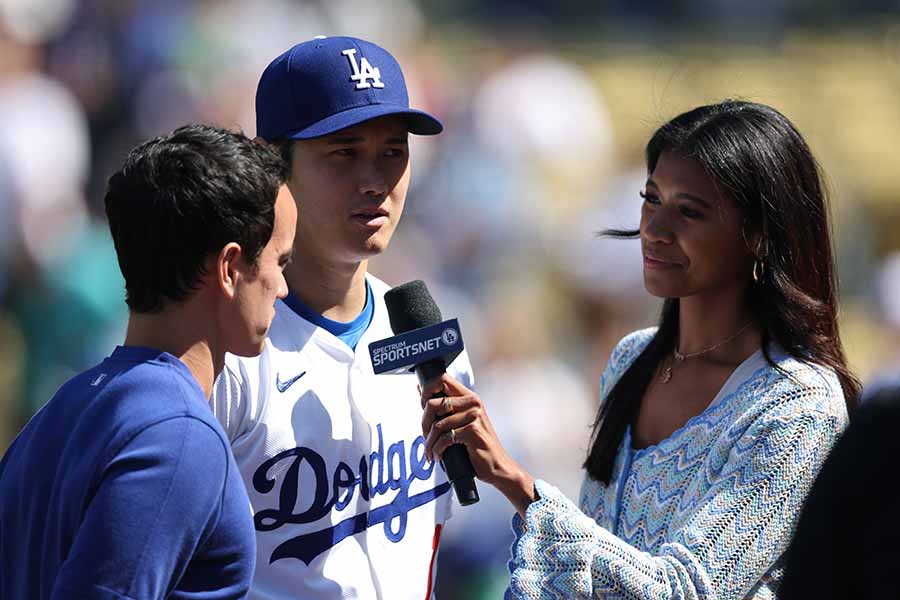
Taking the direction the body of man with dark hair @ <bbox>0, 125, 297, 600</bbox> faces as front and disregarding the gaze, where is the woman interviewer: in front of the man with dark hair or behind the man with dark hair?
in front

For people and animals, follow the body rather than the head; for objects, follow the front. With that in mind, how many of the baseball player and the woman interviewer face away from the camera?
0

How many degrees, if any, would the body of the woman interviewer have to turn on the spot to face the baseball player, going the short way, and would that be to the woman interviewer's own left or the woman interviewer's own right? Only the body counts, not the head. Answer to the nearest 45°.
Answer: approximately 45° to the woman interviewer's own right

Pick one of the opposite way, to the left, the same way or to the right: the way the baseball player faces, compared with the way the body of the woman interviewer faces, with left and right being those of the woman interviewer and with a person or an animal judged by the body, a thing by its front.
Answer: to the left

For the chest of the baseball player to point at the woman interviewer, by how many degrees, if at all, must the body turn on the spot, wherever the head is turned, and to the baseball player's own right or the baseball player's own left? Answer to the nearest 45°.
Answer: approximately 45° to the baseball player's own left

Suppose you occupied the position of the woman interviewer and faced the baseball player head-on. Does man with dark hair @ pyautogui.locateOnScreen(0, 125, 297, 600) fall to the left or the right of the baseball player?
left

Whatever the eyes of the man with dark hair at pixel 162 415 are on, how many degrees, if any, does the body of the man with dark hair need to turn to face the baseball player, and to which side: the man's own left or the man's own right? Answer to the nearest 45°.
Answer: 0° — they already face them

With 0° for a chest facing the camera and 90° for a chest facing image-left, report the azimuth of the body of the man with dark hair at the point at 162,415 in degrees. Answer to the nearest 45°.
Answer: approximately 225°

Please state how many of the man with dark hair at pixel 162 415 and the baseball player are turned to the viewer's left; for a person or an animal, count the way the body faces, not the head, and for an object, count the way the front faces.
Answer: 0

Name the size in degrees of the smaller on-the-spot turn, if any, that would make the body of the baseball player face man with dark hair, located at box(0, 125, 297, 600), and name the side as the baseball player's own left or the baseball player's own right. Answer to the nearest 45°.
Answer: approximately 45° to the baseball player's own right

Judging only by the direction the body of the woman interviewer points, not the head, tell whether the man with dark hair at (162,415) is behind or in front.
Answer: in front

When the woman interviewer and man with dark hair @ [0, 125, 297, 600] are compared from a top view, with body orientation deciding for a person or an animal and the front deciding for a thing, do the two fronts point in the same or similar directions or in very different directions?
very different directions

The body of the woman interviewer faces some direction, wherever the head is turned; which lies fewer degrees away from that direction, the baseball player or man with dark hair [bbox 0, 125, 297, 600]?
the man with dark hair

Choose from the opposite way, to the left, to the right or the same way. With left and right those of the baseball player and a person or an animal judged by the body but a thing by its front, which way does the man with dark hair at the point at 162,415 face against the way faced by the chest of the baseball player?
to the left
